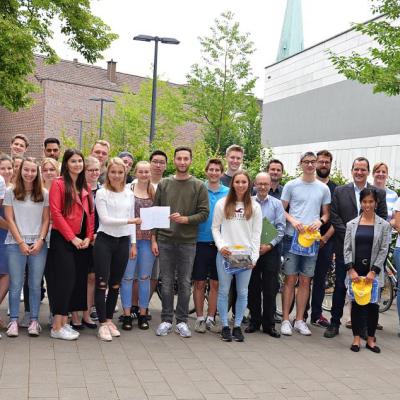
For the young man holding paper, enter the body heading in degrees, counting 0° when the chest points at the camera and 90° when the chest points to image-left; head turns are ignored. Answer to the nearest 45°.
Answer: approximately 0°

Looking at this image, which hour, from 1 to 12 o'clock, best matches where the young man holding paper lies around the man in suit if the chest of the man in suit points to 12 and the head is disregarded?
The young man holding paper is roughly at 2 o'clock from the man in suit.

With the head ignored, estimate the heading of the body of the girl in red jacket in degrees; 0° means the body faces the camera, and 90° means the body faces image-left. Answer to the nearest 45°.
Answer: approximately 315°

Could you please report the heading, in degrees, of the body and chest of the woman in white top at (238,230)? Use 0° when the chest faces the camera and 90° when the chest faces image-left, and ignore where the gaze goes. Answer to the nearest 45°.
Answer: approximately 0°

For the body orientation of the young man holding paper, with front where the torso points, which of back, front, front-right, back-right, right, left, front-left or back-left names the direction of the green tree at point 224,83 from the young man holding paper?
back

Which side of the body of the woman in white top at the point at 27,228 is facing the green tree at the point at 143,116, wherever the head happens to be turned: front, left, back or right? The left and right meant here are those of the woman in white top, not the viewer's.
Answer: back

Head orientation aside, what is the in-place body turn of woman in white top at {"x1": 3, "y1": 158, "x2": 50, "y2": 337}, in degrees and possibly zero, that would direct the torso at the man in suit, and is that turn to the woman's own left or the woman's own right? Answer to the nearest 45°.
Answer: approximately 90° to the woman's own left

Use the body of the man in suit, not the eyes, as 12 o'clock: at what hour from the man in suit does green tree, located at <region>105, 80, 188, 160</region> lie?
The green tree is roughly at 5 o'clock from the man in suit.
